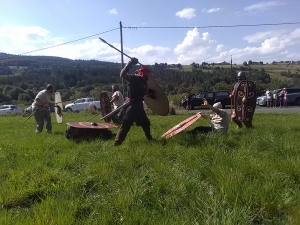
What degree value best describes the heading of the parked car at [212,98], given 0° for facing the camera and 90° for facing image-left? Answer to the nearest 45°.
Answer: approximately 90°

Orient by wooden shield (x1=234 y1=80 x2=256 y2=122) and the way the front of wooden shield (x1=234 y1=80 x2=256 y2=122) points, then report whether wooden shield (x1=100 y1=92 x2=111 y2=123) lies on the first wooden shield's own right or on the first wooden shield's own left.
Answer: on the first wooden shield's own right

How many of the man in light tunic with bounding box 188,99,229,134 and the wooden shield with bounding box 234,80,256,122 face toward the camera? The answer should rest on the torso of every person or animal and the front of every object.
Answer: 1

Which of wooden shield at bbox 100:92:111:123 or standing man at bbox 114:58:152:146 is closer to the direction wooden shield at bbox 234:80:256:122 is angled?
the standing man

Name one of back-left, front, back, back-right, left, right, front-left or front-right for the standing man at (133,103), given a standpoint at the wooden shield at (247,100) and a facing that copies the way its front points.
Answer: front-right

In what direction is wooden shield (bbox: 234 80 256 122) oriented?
toward the camera

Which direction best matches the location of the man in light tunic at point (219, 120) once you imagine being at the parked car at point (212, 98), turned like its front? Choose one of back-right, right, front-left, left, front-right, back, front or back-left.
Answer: left

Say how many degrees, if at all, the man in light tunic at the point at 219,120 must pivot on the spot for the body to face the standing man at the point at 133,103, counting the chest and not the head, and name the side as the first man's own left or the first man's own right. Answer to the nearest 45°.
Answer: approximately 45° to the first man's own left

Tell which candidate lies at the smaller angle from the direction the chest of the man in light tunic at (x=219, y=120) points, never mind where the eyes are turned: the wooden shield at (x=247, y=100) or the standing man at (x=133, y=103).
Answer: the standing man

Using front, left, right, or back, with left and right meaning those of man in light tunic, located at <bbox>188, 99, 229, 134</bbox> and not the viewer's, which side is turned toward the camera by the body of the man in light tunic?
left

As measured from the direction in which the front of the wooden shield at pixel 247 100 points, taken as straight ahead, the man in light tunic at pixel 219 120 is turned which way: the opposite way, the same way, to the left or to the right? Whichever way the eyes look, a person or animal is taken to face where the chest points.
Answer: to the right
